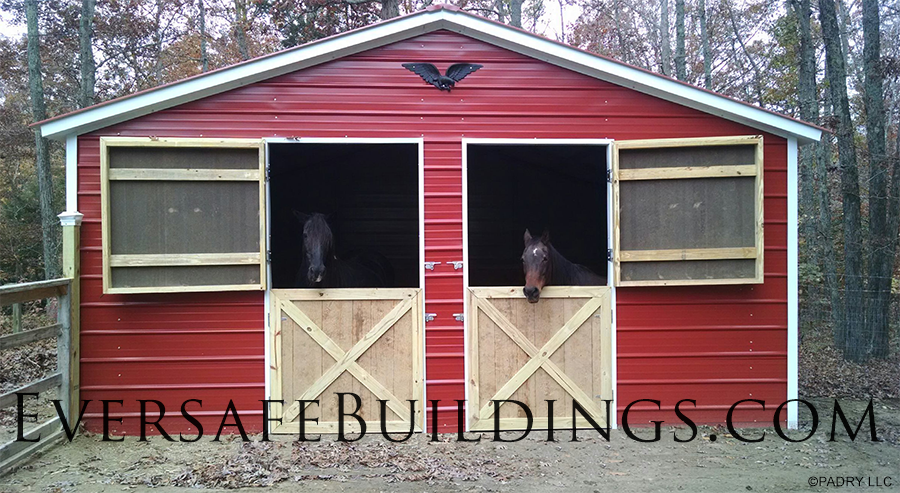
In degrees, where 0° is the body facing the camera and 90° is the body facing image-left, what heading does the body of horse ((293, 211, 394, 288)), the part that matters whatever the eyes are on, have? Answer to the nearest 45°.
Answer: approximately 45°

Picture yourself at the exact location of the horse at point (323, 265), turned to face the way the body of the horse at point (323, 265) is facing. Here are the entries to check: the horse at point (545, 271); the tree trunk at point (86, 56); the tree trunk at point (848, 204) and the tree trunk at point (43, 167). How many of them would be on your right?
2

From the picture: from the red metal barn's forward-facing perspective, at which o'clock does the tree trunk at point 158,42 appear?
The tree trunk is roughly at 5 o'clock from the red metal barn.

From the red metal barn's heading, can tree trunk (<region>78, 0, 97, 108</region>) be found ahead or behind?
behind

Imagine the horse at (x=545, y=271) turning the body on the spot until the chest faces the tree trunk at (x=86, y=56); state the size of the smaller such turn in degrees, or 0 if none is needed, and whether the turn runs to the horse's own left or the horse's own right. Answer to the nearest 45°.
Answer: approximately 90° to the horse's own right

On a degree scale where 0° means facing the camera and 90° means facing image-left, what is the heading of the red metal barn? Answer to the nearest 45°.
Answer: approximately 0°

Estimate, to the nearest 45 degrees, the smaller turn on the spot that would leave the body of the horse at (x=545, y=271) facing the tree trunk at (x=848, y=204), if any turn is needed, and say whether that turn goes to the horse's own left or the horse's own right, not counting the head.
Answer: approximately 180°

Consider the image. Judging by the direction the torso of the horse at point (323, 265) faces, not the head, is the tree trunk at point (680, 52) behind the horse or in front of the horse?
behind

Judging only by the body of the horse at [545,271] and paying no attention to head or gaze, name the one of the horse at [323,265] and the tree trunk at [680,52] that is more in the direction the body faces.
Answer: the horse

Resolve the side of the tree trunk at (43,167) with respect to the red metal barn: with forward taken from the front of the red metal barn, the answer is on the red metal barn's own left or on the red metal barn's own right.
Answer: on the red metal barn's own right

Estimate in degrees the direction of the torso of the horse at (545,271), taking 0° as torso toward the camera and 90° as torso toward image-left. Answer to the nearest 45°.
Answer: approximately 45°
